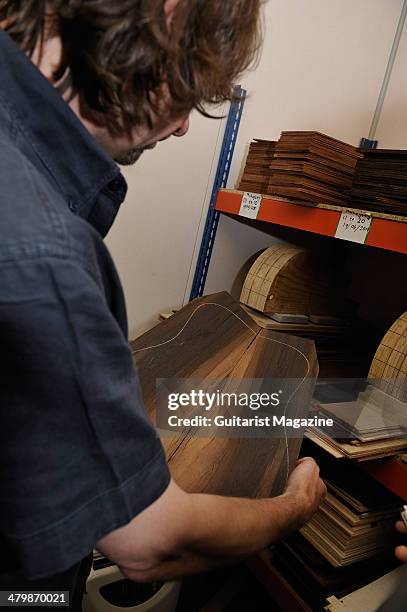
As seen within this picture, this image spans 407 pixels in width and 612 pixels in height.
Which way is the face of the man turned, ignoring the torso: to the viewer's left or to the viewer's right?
to the viewer's right

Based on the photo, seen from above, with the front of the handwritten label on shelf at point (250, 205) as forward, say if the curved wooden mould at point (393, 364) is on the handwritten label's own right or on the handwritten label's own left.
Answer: on the handwritten label's own left

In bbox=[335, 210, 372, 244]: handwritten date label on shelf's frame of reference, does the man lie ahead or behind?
ahead

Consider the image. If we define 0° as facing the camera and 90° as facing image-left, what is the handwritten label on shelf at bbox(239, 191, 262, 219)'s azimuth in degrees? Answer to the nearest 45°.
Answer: approximately 0°

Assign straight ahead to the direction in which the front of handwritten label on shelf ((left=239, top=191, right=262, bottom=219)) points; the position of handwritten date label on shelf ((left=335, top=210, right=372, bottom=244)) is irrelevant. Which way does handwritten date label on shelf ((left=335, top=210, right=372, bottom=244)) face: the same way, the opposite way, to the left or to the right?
the same way

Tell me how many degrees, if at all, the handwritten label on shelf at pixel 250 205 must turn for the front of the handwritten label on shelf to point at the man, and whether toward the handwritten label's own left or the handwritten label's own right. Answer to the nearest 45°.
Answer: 0° — it already faces them

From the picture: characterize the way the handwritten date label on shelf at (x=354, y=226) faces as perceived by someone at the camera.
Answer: facing the viewer

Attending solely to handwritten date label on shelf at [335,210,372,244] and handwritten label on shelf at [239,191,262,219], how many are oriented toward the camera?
2
